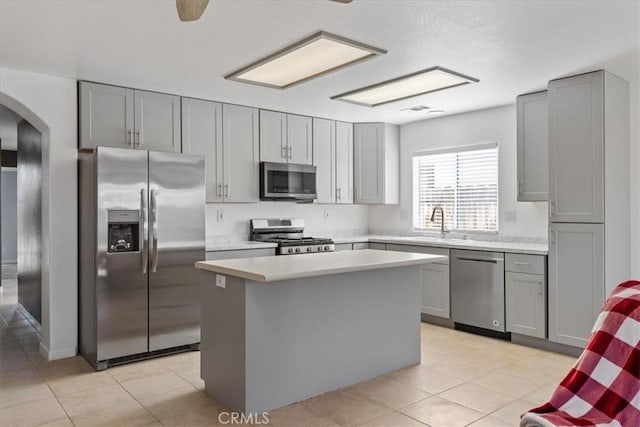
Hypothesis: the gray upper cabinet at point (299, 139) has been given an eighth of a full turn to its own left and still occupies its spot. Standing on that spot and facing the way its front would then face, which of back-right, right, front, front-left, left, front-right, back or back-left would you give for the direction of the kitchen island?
right

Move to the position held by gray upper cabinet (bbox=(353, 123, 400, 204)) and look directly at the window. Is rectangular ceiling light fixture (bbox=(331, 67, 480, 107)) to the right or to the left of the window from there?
right

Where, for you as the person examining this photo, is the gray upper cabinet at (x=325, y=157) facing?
facing the viewer and to the right of the viewer

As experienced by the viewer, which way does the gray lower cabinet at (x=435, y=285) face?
facing the viewer and to the left of the viewer

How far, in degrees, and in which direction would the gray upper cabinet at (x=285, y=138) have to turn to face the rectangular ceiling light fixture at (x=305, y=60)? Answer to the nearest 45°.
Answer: approximately 45° to its right

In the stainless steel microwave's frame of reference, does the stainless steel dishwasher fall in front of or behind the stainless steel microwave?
in front

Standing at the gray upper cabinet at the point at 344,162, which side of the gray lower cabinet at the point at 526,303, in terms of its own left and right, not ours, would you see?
right

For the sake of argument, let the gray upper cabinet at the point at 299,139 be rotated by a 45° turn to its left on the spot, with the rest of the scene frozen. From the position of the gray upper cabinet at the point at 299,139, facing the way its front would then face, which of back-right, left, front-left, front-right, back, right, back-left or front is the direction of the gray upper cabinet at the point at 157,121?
back-right
